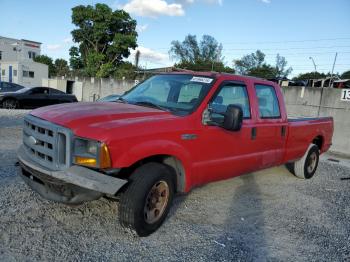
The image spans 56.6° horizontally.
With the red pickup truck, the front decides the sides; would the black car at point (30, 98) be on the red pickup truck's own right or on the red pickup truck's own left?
on the red pickup truck's own right

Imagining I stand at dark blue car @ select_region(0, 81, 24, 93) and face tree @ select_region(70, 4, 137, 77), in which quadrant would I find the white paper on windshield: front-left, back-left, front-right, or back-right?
back-right

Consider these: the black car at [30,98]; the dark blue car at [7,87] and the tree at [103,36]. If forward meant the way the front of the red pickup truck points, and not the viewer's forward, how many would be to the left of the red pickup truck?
0

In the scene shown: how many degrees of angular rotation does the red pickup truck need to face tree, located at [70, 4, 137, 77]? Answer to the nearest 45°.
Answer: approximately 135° to its right

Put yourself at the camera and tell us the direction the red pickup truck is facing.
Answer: facing the viewer and to the left of the viewer
